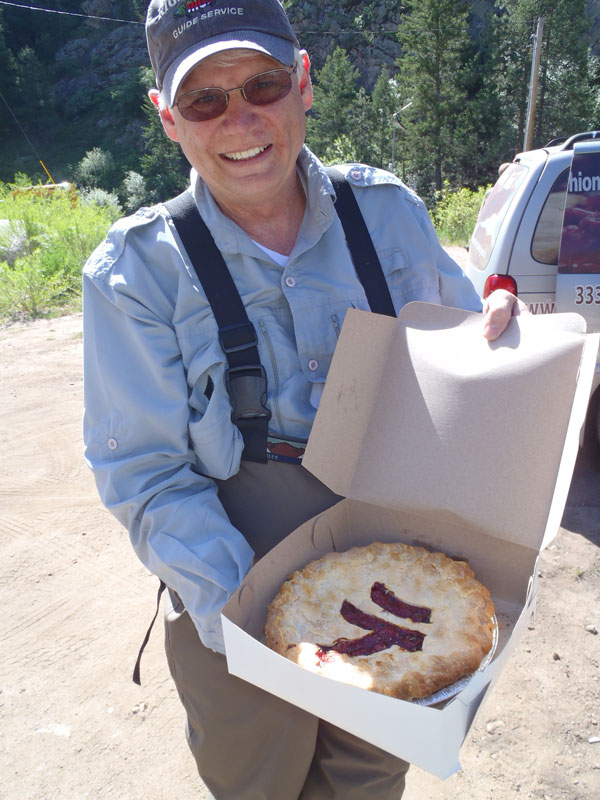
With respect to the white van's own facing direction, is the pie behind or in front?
behind

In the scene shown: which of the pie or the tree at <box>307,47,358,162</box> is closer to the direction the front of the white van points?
the tree

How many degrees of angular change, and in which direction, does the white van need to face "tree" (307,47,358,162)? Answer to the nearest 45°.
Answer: approximately 45° to its left

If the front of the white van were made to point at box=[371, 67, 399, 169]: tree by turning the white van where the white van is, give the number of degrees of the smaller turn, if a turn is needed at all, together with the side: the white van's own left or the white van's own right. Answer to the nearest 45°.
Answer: approximately 45° to the white van's own left

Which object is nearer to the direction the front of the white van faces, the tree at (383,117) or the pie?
the tree

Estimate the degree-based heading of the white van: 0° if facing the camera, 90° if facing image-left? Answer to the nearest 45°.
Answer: approximately 225°

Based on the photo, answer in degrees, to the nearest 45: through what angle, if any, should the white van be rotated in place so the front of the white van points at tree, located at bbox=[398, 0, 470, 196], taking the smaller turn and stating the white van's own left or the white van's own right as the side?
approximately 45° to the white van's own left

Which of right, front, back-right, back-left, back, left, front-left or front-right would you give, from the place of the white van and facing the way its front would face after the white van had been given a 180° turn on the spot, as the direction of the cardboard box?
front-left
